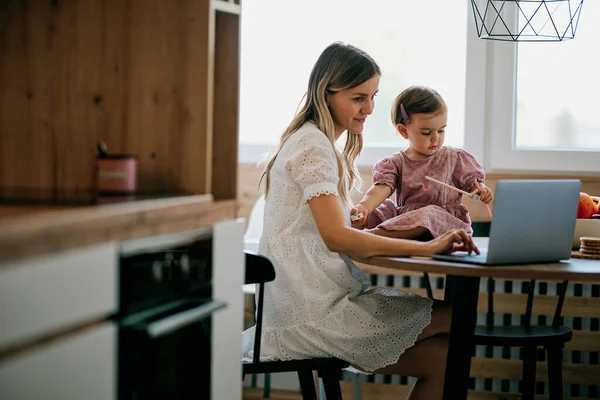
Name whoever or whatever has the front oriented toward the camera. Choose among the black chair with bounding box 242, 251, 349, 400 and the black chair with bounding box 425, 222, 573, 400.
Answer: the black chair with bounding box 425, 222, 573, 400

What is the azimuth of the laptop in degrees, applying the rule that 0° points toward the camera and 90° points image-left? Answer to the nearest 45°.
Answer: approximately 135°

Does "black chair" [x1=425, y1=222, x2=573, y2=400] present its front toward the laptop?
yes

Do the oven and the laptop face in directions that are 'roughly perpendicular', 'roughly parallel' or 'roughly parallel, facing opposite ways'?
roughly parallel, facing opposite ways

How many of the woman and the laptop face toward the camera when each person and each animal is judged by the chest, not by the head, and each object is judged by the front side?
0

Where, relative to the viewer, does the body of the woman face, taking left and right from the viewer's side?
facing to the right of the viewer

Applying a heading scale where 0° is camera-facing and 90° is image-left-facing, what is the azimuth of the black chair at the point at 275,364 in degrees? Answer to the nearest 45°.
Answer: approximately 270°

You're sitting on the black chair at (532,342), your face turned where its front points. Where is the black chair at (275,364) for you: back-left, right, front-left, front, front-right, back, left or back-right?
front-right

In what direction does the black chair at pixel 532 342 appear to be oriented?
toward the camera

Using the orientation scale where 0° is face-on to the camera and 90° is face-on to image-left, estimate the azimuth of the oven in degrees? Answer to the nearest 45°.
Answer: approximately 315°

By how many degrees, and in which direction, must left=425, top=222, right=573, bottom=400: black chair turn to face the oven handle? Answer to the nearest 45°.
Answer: approximately 45° to its right

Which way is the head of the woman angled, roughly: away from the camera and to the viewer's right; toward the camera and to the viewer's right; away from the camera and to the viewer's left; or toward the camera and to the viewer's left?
toward the camera and to the viewer's right
